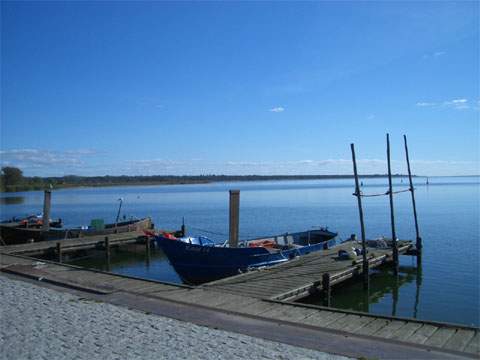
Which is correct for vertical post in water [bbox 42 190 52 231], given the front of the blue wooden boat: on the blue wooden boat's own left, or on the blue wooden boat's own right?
on the blue wooden boat's own right

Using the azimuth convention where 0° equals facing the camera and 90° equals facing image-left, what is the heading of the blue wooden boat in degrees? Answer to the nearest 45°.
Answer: approximately 45°

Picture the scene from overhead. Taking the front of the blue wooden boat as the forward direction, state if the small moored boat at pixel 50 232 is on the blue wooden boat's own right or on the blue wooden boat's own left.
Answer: on the blue wooden boat's own right

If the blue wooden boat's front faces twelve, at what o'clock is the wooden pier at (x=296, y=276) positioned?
The wooden pier is roughly at 9 o'clock from the blue wooden boat.

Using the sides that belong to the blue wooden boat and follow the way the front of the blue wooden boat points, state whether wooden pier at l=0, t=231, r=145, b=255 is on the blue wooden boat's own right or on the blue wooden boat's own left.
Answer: on the blue wooden boat's own right
